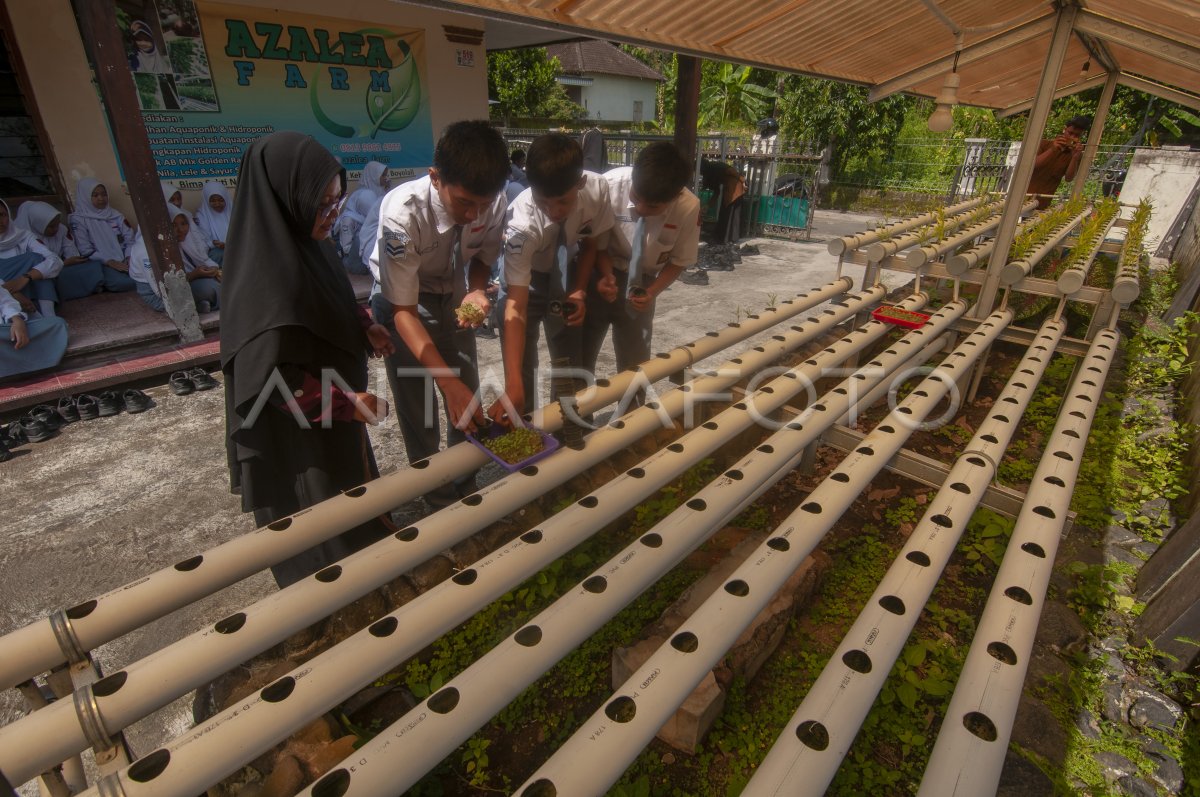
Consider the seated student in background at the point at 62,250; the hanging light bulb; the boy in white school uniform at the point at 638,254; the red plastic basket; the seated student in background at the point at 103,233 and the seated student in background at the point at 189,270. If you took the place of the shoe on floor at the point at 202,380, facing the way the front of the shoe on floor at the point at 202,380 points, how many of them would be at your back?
3

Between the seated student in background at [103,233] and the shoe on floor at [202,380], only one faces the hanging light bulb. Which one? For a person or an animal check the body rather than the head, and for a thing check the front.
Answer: the seated student in background

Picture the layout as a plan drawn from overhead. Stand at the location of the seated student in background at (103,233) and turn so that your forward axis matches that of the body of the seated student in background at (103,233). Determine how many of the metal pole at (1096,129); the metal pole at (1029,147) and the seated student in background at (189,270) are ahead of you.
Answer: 3

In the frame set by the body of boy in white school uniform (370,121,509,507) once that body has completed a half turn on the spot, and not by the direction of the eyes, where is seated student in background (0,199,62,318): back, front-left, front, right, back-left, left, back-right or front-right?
front

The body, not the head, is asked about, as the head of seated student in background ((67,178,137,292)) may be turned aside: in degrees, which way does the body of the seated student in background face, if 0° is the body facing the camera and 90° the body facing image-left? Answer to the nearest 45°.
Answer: approximately 315°

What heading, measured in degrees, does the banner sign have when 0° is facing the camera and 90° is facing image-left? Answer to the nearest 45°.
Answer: approximately 315°
